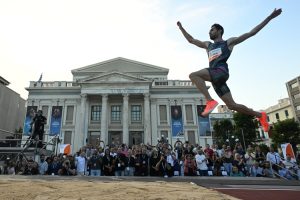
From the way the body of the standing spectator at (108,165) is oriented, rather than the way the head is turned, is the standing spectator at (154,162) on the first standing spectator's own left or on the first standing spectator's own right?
on the first standing spectator's own left

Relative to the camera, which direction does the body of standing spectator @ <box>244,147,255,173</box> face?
toward the camera

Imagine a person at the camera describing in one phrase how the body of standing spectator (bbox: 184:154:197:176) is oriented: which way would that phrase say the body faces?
toward the camera

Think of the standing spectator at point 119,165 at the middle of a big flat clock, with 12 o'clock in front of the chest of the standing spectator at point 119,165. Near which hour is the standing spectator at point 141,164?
the standing spectator at point 141,164 is roughly at 9 o'clock from the standing spectator at point 119,165.

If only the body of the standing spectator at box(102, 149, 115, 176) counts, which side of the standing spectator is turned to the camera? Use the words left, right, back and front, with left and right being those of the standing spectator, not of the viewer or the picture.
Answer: front

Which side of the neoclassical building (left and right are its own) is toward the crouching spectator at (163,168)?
front
